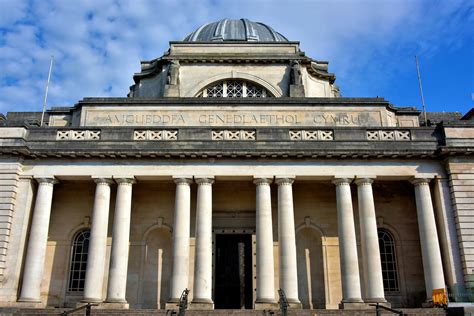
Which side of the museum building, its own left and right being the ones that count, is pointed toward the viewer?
front
